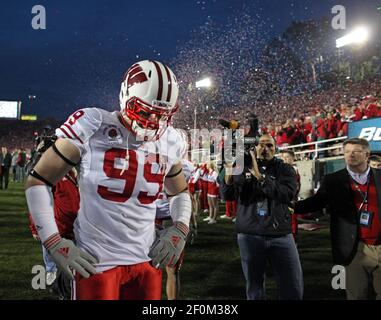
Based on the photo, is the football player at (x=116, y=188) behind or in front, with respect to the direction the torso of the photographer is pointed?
in front

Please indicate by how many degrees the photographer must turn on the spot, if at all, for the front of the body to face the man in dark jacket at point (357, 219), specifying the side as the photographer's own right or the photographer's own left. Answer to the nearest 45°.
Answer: approximately 90° to the photographer's own left

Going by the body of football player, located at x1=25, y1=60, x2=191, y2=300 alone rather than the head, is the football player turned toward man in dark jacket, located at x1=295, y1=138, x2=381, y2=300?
no

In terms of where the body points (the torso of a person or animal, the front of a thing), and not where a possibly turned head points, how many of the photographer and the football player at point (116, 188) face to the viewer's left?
0

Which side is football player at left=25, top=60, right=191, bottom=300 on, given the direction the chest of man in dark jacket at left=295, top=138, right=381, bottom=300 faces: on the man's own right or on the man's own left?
on the man's own right

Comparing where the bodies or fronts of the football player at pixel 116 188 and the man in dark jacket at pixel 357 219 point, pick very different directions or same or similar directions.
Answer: same or similar directions

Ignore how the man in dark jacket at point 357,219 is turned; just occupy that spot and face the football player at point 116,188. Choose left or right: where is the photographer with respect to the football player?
right

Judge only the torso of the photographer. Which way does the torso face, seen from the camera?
toward the camera
